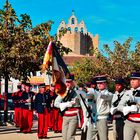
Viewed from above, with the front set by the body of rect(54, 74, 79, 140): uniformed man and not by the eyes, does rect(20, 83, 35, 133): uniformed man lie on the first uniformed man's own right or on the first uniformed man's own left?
on the first uniformed man's own right

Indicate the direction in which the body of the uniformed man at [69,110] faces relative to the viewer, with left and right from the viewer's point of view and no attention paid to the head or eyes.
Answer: facing the viewer and to the left of the viewer

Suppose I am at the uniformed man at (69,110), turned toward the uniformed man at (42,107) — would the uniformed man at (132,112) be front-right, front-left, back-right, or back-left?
back-right

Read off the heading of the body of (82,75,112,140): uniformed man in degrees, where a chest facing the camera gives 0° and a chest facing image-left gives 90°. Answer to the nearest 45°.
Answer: approximately 45°

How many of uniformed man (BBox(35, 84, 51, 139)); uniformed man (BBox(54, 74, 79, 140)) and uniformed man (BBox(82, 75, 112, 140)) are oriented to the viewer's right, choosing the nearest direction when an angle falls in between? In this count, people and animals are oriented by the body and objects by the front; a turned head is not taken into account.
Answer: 0

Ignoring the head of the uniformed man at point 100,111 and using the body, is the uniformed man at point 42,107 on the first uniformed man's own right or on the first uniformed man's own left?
on the first uniformed man's own right

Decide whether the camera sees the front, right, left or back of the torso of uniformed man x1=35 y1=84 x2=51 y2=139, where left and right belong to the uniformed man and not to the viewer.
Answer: front

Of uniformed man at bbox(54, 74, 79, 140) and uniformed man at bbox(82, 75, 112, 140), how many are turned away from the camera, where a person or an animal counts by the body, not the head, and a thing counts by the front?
0

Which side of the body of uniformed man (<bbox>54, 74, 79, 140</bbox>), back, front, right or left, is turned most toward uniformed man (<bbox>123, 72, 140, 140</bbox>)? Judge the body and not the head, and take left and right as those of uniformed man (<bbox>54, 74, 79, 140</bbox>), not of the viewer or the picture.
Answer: left
